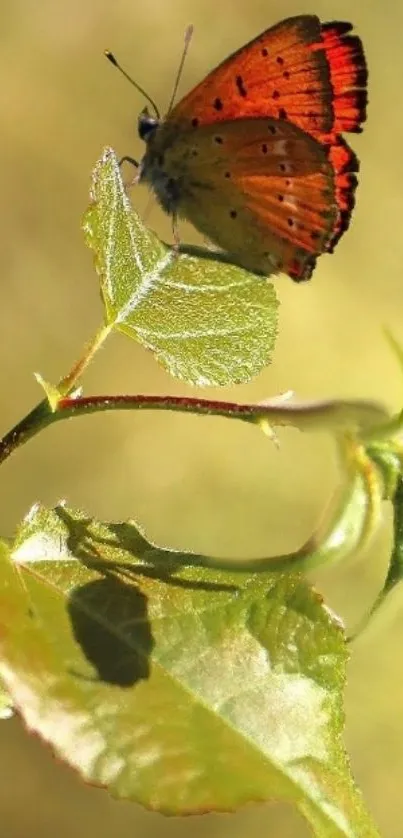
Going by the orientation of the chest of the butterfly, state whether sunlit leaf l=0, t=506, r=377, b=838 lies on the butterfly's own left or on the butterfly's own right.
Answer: on the butterfly's own left

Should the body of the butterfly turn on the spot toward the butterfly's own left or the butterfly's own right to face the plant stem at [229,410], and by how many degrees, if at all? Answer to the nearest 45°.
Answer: approximately 90° to the butterfly's own left

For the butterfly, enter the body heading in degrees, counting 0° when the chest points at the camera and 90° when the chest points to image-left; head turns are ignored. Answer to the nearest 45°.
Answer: approximately 90°
